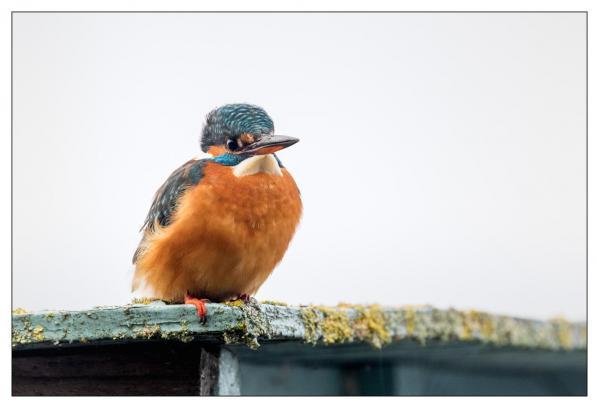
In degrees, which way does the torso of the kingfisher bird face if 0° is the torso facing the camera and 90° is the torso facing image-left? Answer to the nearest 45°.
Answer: approximately 315°
